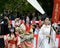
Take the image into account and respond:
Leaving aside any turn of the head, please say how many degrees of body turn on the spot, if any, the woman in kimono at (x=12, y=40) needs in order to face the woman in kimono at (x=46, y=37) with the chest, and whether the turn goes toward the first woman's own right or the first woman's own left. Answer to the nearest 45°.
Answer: approximately 90° to the first woman's own left

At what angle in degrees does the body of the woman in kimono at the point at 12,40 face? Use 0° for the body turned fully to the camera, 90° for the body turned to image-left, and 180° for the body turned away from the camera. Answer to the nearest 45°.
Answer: approximately 0°

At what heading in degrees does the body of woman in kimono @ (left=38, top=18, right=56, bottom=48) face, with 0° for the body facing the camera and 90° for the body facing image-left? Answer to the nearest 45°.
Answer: approximately 0°

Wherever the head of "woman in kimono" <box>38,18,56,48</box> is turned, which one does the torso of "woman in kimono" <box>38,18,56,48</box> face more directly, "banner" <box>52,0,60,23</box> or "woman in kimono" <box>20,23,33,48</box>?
the woman in kimono

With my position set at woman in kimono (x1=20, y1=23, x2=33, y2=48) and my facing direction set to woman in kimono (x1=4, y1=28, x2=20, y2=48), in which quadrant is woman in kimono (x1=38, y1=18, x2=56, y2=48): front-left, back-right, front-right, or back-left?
back-right

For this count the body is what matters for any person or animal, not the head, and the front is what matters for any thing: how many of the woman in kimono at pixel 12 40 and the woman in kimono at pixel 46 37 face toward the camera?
2

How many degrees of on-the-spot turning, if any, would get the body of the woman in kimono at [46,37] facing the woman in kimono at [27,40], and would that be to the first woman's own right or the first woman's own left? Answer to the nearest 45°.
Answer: approximately 45° to the first woman's own right

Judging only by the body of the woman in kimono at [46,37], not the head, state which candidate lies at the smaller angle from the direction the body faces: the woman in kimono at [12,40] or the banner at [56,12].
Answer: the woman in kimono

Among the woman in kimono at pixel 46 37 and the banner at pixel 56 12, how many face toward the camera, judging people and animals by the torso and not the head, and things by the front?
2

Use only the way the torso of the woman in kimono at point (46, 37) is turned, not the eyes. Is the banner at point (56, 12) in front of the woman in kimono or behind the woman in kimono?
behind
